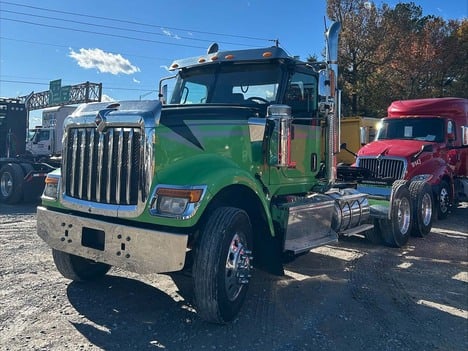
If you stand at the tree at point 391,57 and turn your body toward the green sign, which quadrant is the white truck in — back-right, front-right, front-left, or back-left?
front-left

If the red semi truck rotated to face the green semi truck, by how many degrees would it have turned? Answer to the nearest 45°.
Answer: approximately 45° to its left

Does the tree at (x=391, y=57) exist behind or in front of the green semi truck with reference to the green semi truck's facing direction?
behind

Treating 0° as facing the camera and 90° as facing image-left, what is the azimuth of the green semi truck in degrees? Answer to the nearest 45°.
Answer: approximately 45°

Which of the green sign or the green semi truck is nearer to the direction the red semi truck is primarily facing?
the green semi truck

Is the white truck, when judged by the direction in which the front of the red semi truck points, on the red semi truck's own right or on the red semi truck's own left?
on the red semi truck's own right

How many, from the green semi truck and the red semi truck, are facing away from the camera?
0

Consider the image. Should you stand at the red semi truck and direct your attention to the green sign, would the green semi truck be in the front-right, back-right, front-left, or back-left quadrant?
back-left

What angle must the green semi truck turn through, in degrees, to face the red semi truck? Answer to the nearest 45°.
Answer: approximately 180°

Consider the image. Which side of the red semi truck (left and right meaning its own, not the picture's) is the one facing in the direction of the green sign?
right

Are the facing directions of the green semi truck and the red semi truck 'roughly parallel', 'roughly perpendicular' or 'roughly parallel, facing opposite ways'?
roughly parallel

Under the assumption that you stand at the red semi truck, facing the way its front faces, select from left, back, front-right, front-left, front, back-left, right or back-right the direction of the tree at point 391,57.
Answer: back-right

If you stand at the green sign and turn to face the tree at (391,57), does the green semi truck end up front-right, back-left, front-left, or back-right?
front-right
